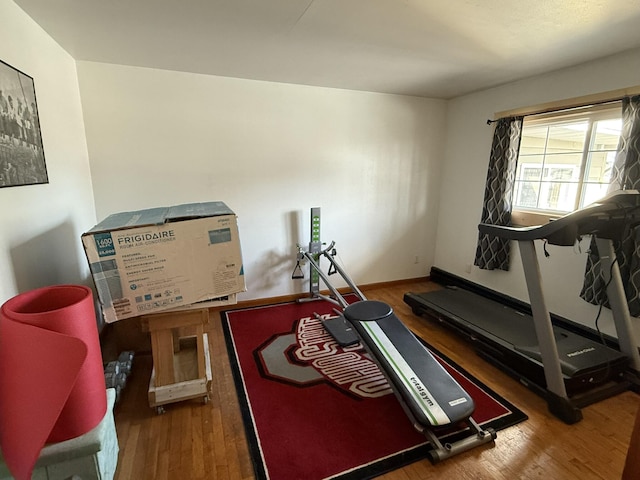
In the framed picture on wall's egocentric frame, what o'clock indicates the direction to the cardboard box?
The cardboard box is roughly at 12 o'clock from the framed picture on wall.

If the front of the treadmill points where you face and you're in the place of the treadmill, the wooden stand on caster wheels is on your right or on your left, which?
on your right

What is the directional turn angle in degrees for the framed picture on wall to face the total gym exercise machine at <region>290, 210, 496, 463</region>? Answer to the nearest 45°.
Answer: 0° — it already faces it

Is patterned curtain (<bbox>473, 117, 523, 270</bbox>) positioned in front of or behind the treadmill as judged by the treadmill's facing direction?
behind

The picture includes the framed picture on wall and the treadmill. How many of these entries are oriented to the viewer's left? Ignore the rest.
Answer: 0

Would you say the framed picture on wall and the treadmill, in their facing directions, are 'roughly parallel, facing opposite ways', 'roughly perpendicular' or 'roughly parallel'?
roughly perpendicular

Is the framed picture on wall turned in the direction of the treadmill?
yes

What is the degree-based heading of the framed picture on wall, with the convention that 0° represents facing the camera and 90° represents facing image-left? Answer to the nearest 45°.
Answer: approximately 315°

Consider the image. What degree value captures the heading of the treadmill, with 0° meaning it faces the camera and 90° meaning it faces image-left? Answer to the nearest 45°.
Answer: approximately 315°
